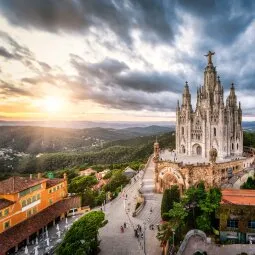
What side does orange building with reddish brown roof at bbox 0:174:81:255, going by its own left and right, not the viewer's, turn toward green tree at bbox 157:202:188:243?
front

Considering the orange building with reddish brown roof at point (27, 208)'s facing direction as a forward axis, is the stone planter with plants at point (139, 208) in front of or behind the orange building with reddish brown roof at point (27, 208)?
in front

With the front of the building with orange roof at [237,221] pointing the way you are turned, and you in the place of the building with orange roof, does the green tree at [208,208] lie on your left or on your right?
on your right

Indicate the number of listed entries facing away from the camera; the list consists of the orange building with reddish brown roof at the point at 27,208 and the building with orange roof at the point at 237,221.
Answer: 0

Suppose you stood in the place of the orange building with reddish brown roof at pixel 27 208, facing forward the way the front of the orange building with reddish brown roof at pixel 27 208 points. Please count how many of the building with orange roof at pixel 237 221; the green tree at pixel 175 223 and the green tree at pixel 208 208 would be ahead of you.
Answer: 3

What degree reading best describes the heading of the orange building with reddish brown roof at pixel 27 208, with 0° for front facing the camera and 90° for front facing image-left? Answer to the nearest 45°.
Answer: approximately 315°

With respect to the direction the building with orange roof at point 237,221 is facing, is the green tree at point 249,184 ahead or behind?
behind

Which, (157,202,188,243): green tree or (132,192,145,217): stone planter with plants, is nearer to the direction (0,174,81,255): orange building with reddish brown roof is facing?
the green tree

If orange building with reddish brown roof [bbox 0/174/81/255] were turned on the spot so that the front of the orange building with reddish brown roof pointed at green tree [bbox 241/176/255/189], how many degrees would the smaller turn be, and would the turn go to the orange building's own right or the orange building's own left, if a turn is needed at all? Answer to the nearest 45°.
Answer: approximately 45° to the orange building's own left

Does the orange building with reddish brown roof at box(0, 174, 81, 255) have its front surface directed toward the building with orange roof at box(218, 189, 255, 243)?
yes
